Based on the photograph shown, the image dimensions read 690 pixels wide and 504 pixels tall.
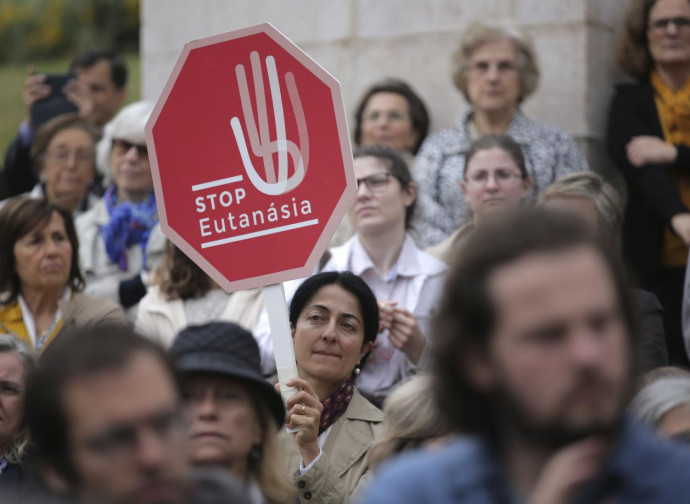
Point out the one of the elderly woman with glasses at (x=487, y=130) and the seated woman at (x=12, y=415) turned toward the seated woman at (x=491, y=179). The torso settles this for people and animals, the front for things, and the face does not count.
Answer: the elderly woman with glasses

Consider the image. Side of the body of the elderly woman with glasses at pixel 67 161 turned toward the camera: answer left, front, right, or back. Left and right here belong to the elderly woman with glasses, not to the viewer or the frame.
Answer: front

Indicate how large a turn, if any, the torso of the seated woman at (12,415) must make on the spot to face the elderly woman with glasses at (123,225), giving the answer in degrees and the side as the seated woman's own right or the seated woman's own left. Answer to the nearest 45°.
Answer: approximately 180°

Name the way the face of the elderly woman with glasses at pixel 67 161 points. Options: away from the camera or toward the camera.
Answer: toward the camera

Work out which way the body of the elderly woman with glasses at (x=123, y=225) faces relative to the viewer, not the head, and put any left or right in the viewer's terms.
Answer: facing the viewer

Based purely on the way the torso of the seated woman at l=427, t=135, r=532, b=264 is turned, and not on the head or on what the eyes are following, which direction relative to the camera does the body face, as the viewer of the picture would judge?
toward the camera

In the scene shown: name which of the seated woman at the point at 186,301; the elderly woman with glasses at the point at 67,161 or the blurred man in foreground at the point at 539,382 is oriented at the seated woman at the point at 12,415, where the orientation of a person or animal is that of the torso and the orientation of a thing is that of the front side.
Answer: the elderly woman with glasses

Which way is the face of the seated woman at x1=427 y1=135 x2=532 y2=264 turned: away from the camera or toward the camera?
toward the camera

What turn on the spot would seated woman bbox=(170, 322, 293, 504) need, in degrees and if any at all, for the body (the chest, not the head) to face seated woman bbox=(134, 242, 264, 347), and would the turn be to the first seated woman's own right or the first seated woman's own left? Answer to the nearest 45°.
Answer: approximately 135° to the first seated woman's own right

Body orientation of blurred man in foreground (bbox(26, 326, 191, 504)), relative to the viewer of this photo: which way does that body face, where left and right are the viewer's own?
facing the viewer and to the right of the viewer

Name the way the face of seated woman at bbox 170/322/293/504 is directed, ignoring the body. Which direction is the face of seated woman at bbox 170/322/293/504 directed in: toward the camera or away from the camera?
toward the camera
